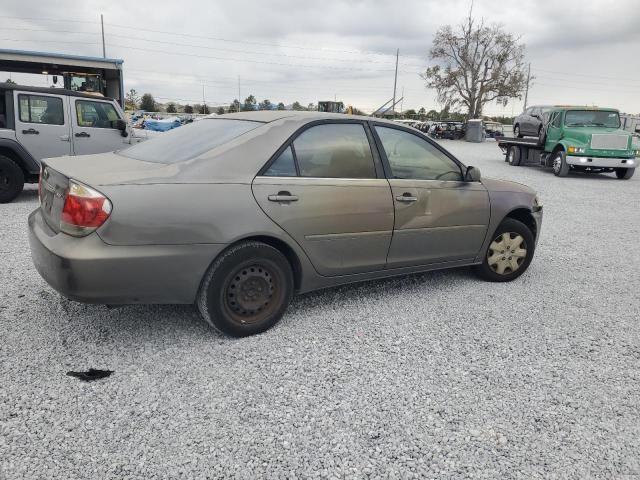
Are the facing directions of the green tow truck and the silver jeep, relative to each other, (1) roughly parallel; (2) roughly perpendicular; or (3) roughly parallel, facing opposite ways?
roughly perpendicular

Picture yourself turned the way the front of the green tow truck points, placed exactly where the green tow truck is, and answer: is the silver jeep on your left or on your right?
on your right

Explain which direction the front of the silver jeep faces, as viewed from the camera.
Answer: facing to the right of the viewer

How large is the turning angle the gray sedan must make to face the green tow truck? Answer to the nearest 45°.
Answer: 0° — it already faces it

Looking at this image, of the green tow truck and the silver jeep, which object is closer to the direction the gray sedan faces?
the green tow truck

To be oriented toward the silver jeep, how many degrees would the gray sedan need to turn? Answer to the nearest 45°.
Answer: approximately 90° to its left

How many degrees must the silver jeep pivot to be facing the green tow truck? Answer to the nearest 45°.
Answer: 0° — it already faces it

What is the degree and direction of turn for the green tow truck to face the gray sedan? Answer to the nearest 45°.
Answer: approximately 45° to its right

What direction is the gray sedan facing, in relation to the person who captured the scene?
facing away from the viewer and to the right of the viewer

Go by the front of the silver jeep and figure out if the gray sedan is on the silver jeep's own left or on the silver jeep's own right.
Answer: on the silver jeep's own right
